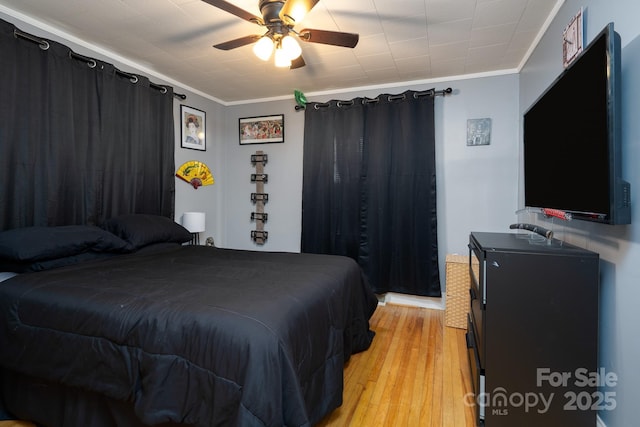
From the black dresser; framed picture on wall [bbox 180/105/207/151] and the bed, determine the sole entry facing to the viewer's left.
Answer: the black dresser

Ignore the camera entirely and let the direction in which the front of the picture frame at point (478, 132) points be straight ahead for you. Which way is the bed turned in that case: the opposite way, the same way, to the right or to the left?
to the left

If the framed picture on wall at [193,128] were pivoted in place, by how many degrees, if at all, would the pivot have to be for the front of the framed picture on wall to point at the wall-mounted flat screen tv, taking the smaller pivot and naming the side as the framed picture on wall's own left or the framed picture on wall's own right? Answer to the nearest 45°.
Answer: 0° — it already faces it

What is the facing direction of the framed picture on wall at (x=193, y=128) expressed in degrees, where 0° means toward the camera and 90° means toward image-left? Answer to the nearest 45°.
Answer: approximately 315°

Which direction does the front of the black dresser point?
to the viewer's left

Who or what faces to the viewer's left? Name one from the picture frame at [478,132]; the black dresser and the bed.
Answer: the black dresser

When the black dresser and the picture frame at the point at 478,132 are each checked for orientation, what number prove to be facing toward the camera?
1

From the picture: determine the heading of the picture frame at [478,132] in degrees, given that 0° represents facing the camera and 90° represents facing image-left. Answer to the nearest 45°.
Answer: approximately 0°

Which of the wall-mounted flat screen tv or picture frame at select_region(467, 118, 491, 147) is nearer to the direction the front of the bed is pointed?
the wall-mounted flat screen tv
